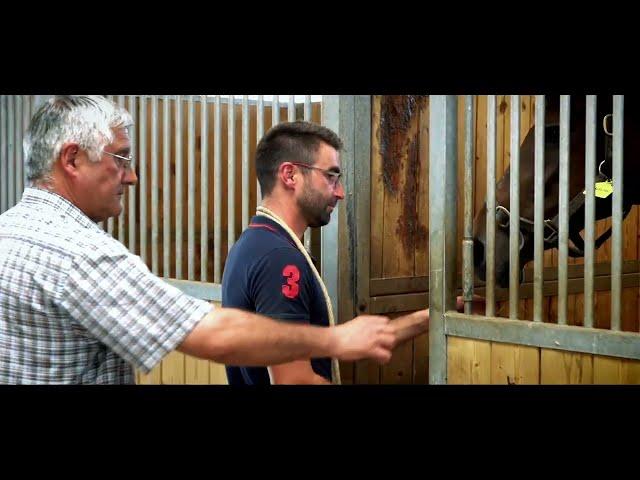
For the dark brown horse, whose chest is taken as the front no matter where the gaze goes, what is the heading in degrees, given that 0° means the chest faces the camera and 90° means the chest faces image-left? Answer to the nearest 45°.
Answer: approximately 90°

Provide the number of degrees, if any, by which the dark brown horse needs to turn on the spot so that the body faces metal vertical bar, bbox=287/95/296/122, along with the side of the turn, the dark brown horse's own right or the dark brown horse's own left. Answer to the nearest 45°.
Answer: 0° — it already faces it

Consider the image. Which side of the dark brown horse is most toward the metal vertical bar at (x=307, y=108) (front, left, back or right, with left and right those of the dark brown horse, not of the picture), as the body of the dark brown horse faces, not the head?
front

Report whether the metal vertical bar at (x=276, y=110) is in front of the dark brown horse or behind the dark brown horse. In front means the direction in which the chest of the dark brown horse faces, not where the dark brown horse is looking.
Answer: in front
